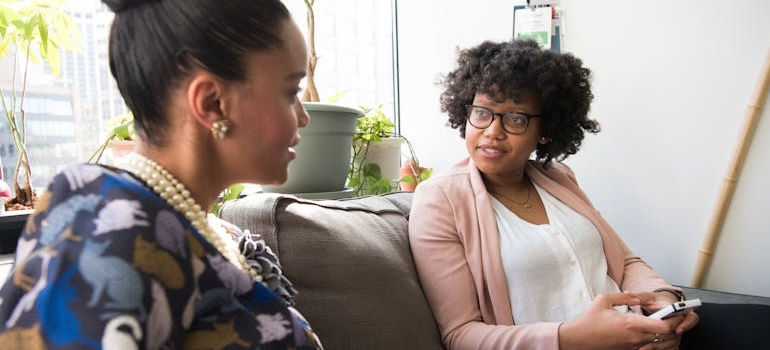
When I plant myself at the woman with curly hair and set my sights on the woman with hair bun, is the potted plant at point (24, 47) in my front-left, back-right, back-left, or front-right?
front-right

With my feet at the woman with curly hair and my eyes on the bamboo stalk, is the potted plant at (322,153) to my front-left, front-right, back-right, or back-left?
back-left

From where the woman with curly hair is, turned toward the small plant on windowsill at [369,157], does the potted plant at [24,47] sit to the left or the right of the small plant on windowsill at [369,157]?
left

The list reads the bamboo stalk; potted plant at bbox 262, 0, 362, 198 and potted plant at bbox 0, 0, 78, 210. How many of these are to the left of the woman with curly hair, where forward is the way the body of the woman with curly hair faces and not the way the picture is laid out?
1

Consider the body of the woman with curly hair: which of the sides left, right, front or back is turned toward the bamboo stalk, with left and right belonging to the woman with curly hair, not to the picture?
left

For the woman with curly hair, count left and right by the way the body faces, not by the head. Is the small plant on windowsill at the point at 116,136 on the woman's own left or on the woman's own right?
on the woman's own right

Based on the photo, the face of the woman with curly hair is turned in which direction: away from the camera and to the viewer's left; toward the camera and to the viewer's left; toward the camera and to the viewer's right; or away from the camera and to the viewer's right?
toward the camera and to the viewer's left

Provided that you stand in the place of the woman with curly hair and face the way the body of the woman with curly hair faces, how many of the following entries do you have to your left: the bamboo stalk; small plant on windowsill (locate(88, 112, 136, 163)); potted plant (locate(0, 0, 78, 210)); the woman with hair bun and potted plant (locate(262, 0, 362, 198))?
1
